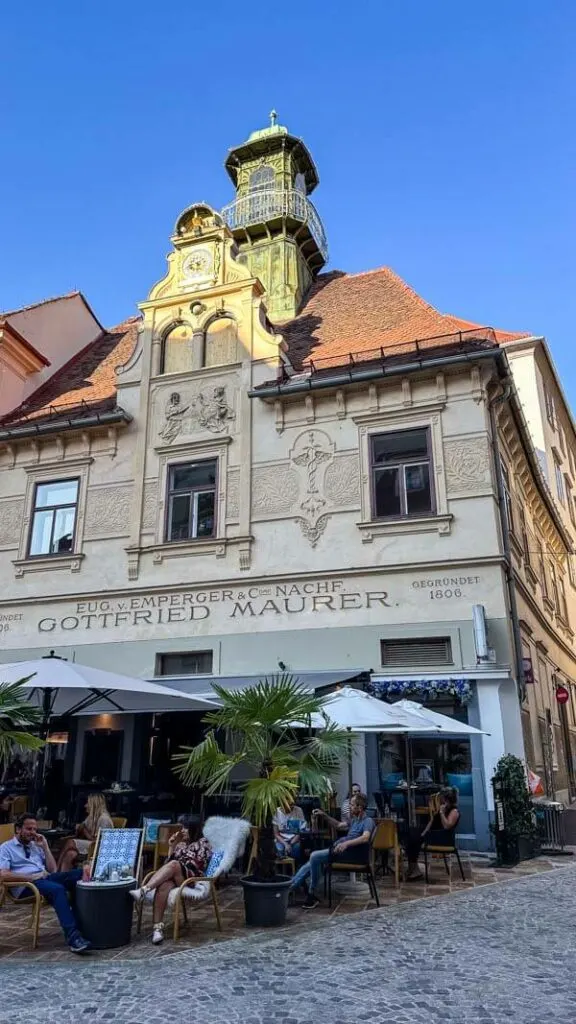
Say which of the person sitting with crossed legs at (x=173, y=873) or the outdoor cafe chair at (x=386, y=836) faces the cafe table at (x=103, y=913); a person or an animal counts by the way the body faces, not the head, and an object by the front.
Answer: the person sitting with crossed legs

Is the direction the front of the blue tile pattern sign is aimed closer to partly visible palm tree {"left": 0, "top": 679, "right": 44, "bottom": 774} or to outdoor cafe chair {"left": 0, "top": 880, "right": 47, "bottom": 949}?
the outdoor cafe chair

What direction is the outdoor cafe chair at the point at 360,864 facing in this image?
to the viewer's left

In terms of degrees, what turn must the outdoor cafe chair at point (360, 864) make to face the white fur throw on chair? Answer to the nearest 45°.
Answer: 0° — it already faces it

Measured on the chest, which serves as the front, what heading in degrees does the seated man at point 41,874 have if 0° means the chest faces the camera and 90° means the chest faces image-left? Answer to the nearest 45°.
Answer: approximately 315°

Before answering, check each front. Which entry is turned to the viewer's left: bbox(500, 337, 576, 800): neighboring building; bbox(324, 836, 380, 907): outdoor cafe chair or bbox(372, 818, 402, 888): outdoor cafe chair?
bbox(324, 836, 380, 907): outdoor cafe chair

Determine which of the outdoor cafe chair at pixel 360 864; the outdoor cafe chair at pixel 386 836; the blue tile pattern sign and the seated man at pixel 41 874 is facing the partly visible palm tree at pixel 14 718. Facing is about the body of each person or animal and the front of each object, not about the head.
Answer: the outdoor cafe chair at pixel 360 864
